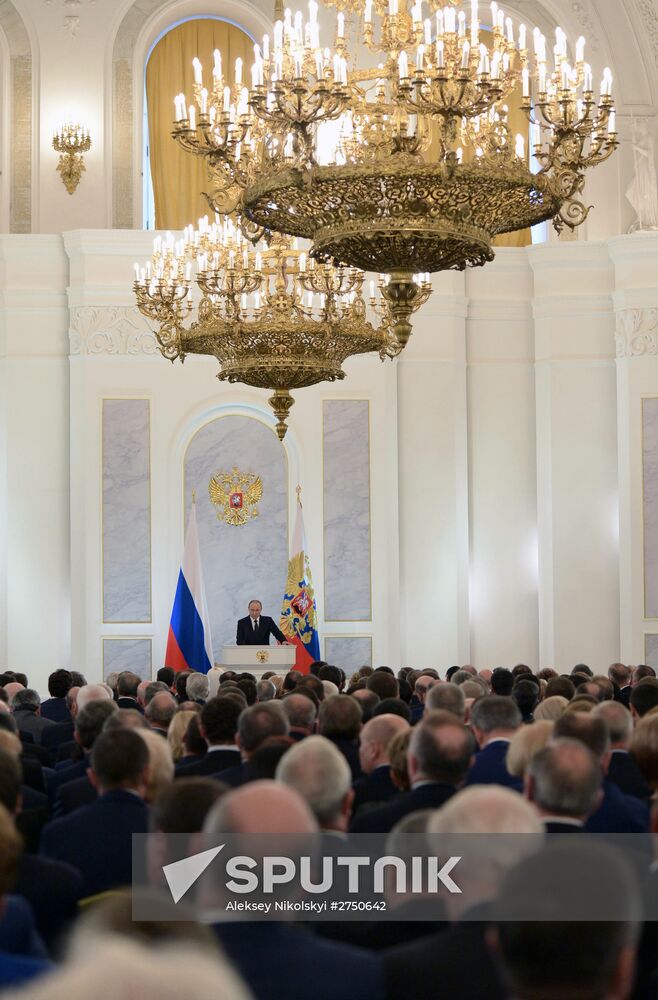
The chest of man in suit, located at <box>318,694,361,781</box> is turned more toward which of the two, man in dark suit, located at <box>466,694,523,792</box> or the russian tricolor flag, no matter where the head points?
the russian tricolor flag

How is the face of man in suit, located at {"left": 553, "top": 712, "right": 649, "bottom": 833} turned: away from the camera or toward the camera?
away from the camera

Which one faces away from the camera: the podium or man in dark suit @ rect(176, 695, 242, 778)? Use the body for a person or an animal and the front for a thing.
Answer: the man in dark suit

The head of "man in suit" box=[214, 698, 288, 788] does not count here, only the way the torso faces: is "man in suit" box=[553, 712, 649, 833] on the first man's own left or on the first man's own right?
on the first man's own right

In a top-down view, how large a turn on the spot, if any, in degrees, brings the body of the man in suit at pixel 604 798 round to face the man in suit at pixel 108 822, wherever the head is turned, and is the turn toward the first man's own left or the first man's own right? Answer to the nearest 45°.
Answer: approximately 135° to the first man's own left

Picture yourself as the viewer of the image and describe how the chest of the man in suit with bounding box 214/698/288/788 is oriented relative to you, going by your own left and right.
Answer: facing away from the viewer

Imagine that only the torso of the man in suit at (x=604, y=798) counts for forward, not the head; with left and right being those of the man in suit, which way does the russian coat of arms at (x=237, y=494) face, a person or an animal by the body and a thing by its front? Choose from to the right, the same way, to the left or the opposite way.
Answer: the opposite way

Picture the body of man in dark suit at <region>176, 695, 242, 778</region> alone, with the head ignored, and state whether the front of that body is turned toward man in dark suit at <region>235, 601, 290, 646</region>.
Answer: yes

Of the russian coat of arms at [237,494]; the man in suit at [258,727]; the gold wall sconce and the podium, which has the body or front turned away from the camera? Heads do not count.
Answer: the man in suit

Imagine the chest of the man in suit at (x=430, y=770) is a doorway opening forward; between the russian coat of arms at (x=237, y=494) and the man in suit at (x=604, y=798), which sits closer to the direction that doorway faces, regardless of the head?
the russian coat of arms

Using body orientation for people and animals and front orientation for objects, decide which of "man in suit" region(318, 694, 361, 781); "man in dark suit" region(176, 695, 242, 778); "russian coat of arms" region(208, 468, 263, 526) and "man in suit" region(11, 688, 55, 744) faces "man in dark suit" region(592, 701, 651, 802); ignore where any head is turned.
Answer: the russian coat of arms

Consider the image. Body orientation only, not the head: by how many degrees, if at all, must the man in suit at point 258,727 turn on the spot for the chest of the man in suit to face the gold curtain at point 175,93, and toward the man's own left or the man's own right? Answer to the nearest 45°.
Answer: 0° — they already face it

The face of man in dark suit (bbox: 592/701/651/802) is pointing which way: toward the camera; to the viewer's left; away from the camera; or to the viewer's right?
away from the camera

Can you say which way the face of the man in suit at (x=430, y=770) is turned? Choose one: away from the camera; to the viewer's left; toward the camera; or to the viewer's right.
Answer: away from the camera
